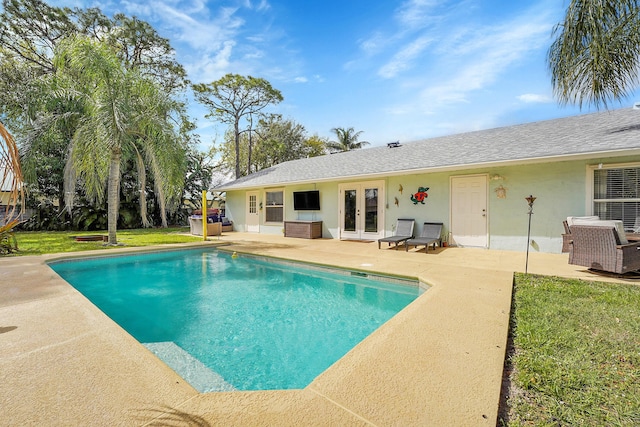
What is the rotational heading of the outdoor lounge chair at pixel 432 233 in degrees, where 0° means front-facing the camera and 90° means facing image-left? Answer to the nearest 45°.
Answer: approximately 45°

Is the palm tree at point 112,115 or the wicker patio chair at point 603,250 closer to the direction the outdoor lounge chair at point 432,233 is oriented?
the palm tree
